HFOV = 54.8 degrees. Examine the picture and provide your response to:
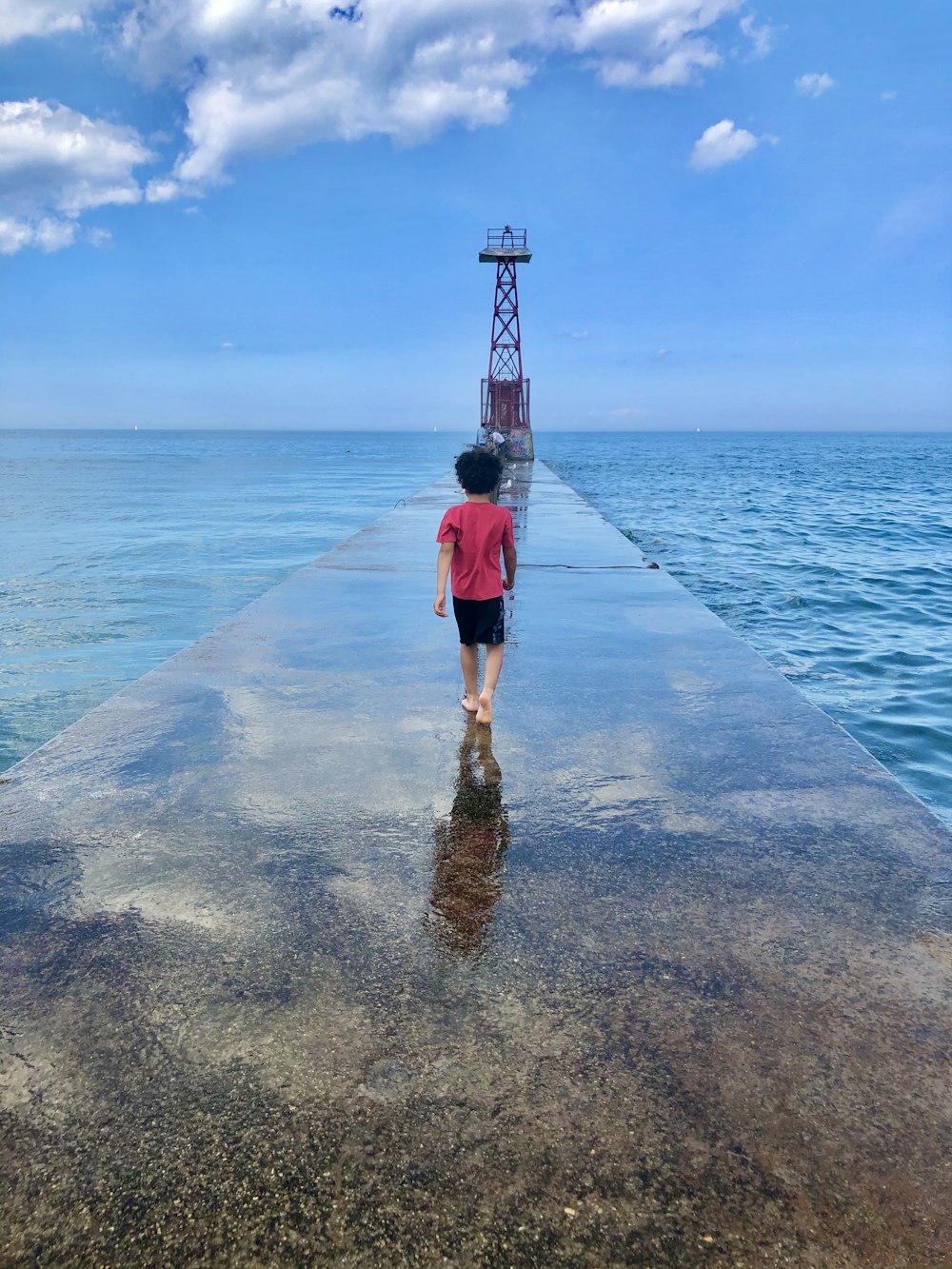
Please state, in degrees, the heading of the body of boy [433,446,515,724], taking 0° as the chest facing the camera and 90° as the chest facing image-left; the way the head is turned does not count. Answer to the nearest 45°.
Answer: approximately 180°

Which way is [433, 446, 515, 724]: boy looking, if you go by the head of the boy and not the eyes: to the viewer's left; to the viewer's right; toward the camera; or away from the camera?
away from the camera
